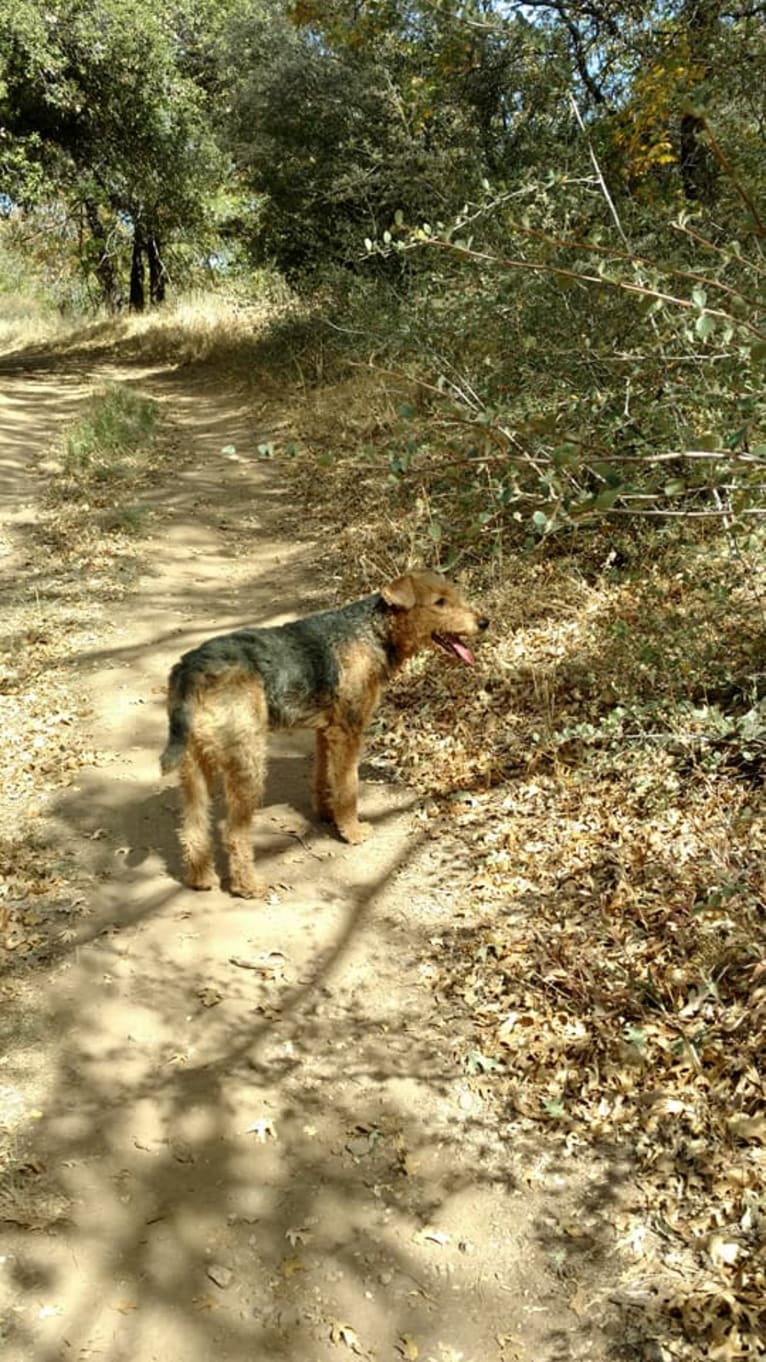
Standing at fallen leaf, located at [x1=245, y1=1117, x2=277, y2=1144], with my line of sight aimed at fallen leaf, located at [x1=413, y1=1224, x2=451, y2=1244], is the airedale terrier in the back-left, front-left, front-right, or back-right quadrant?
back-left

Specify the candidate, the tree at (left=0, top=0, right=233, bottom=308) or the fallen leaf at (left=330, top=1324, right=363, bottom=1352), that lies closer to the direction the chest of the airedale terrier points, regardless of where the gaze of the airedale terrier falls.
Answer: the tree

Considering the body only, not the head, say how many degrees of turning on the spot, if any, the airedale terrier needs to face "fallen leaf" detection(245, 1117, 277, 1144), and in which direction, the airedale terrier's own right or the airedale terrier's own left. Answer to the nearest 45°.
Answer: approximately 135° to the airedale terrier's own right

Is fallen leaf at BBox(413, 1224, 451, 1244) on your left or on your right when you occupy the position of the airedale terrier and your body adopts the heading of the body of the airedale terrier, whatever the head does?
on your right

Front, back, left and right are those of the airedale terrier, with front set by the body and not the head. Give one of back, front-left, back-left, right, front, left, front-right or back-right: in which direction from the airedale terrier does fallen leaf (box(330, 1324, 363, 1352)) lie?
back-right

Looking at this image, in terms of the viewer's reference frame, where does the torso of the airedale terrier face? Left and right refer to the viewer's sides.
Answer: facing away from the viewer and to the right of the viewer

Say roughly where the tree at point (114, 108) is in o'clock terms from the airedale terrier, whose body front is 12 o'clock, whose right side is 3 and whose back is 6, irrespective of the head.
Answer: The tree is roughly at 10 o'clock from the airedale terrier.
